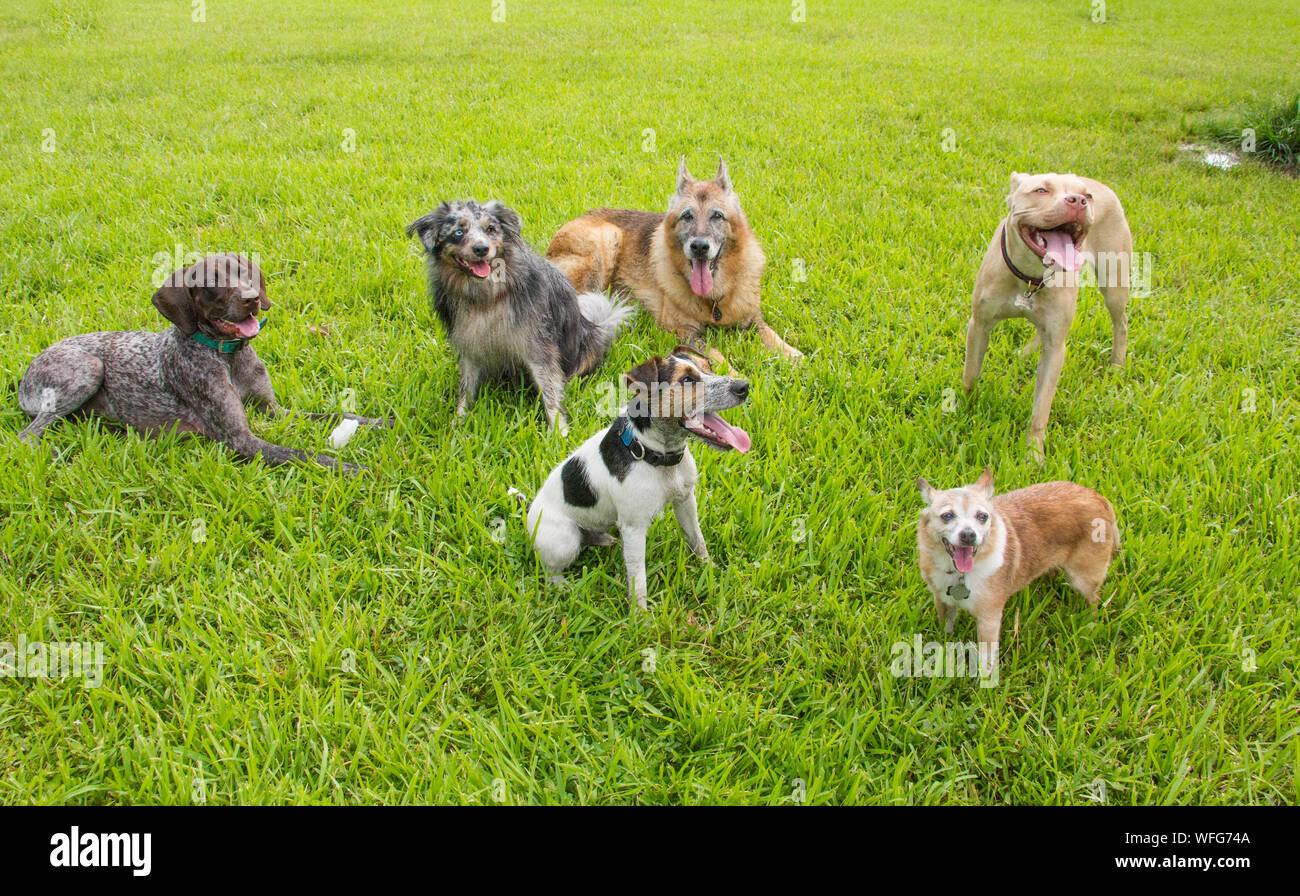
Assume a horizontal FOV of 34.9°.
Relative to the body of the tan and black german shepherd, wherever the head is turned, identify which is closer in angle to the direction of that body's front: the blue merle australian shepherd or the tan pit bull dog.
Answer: the tan pit bull dog

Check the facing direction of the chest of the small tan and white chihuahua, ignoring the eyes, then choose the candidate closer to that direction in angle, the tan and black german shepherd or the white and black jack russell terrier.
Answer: the white and black jack russell terrier

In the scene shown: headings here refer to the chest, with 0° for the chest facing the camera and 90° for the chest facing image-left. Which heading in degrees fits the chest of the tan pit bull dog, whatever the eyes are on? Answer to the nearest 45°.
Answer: approximately 45°

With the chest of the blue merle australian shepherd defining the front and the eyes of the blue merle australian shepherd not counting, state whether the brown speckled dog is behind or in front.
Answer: in front

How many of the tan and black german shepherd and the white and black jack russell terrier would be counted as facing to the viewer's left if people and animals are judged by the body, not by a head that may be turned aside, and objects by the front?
0

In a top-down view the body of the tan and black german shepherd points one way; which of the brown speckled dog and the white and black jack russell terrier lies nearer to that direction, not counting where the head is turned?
the white and black jack russell terrier

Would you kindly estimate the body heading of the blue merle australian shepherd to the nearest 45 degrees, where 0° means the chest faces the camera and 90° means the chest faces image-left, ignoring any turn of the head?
approximately 45°

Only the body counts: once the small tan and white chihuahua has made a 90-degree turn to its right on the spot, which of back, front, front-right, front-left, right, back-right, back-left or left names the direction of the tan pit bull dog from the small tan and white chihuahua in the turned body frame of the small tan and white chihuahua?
front-right

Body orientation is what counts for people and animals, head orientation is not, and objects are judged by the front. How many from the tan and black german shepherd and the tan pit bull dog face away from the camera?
0
